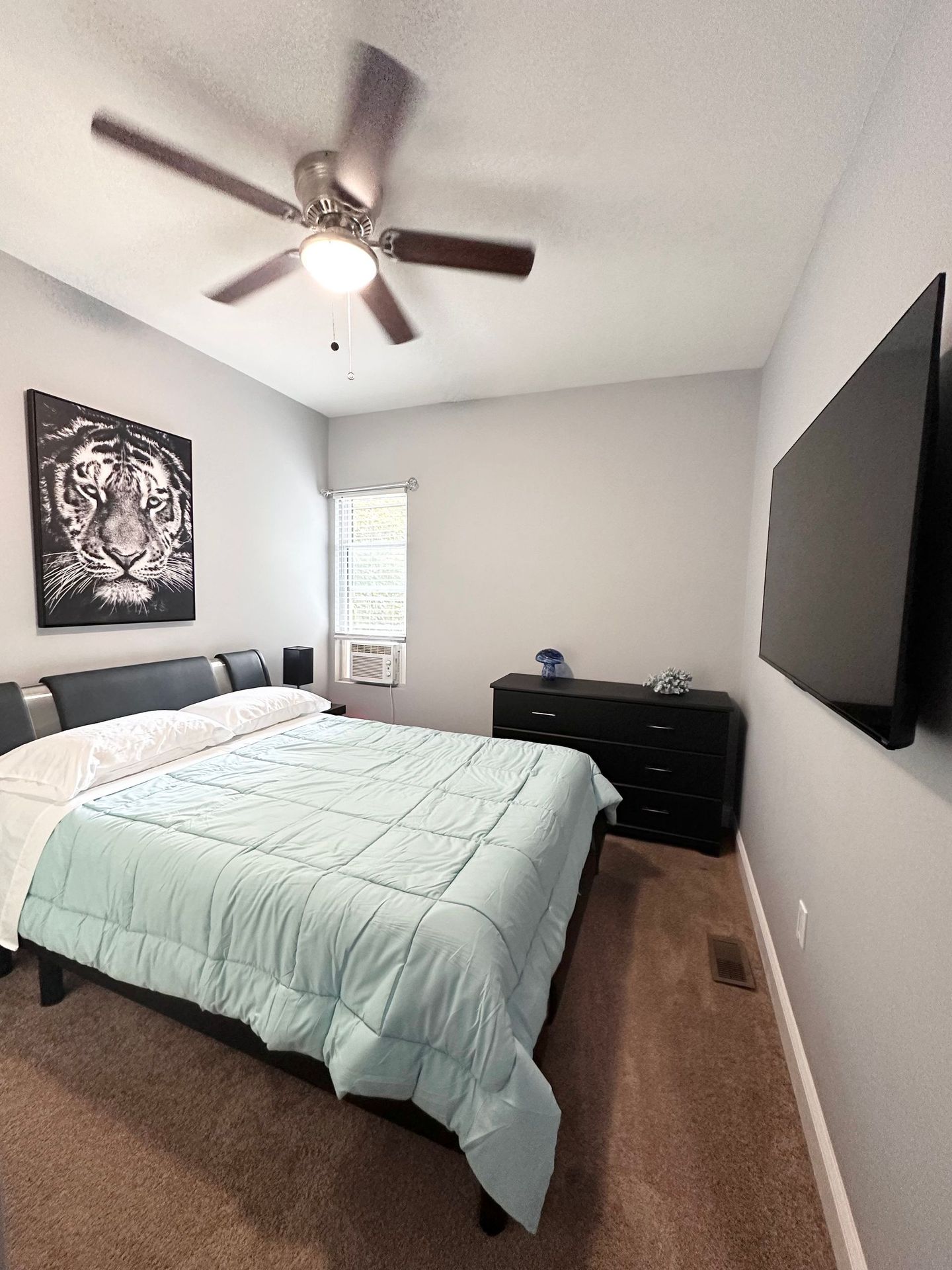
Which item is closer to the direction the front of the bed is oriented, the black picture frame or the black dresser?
the black dresser

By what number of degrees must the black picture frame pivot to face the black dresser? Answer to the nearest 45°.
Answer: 0° — it already faces it

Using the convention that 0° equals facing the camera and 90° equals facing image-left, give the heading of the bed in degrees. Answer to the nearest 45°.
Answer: approximately 315°

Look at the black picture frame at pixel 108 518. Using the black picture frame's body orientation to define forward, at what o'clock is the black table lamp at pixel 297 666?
The black table lamp is roughly at 10 o'clock from the black picture frame.

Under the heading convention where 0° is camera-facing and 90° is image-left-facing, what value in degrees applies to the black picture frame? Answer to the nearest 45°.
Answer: approximately 315°

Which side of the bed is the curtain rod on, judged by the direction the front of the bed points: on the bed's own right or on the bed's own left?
on the bed's own left

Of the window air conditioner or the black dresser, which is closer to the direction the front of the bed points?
the black dresser

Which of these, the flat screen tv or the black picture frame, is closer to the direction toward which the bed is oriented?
the flat screen tv

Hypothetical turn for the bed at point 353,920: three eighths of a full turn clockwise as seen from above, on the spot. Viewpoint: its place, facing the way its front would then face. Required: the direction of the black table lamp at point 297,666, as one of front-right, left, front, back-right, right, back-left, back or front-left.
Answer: right
